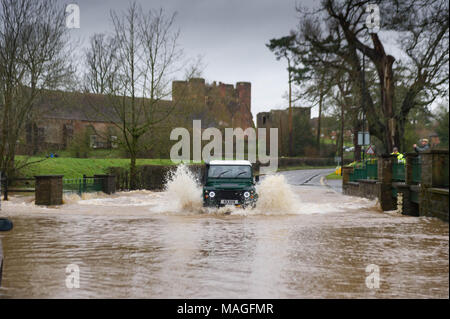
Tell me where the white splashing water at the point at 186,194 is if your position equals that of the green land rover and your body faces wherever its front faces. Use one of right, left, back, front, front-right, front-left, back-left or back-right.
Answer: back-right

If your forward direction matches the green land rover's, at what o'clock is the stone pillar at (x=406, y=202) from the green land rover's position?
The stone pillar is roughly at 9 o'clock from the green land rover.

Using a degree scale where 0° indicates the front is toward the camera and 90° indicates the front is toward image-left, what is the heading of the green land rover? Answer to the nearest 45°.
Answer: approximately 0°

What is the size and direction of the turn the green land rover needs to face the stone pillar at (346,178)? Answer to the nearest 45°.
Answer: approximately 135° to its left

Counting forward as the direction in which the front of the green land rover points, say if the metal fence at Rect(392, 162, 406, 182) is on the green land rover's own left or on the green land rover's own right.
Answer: on the green land rover's own left

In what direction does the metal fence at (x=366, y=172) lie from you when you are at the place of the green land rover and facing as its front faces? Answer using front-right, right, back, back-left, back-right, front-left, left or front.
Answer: back-left

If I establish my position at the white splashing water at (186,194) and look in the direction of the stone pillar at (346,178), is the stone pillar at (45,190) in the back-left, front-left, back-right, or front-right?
back-left

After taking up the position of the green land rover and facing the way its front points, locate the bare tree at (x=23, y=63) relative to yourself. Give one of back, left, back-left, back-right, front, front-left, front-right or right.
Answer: back-right

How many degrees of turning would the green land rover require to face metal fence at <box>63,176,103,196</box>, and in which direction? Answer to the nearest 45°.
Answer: approximately 135° to its right
